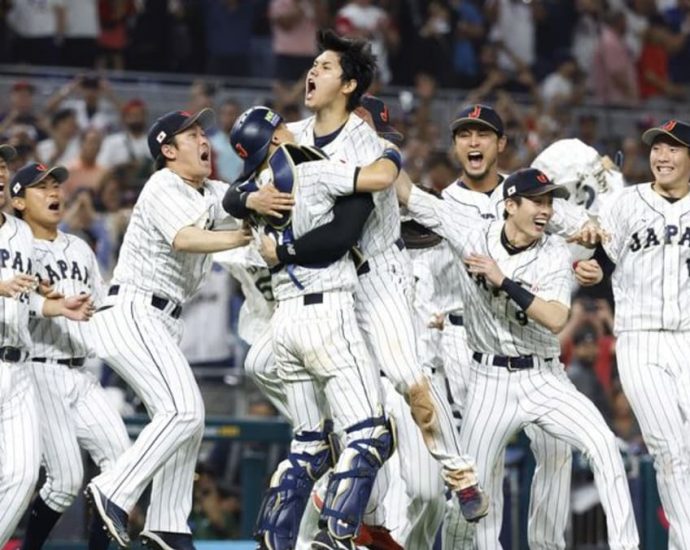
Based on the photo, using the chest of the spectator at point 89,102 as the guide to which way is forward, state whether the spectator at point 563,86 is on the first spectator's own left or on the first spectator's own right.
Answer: on the first spectator's own left

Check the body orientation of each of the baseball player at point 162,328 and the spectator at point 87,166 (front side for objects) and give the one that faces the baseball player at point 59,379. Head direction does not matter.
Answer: the spectator

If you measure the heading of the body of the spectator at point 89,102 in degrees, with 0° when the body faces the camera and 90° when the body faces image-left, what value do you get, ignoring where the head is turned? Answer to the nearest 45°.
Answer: approximately 0°

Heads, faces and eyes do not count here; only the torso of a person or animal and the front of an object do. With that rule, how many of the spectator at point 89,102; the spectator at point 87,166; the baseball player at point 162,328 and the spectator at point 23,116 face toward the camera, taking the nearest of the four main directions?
3

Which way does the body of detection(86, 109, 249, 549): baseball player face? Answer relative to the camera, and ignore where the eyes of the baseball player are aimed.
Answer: to the viewer's right

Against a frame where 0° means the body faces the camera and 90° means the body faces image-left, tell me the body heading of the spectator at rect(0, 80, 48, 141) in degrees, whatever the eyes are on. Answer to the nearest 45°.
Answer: approximately 0°

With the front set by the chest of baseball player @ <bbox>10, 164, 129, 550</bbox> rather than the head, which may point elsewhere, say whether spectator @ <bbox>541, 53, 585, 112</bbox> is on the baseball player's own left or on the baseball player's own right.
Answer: on the baseball player's own left

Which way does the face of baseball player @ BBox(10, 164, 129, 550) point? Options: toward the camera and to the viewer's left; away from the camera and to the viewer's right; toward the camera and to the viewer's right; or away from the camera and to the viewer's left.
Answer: toward the camera and to the viewer's right

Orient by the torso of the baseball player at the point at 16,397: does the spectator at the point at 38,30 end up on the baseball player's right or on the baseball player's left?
on the baseball player's left
